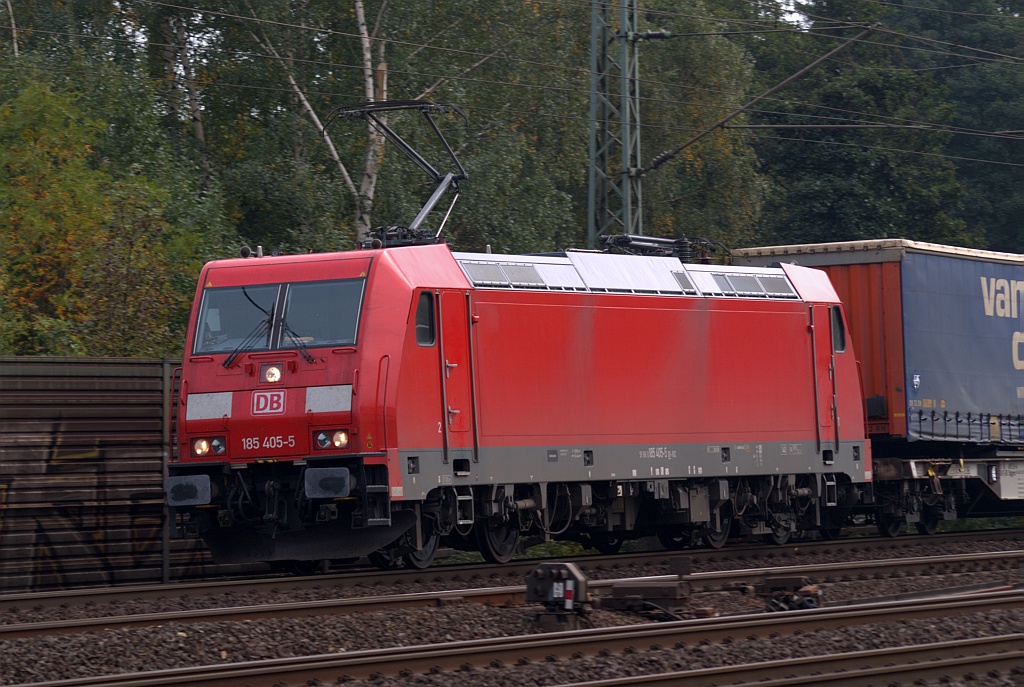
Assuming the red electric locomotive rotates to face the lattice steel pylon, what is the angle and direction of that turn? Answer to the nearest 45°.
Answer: approximately 135° to its right

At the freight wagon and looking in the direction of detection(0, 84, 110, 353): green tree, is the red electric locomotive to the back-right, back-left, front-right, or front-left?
front-left

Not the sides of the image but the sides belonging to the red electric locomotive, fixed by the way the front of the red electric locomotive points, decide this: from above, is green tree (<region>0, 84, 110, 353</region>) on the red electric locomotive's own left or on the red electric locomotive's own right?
on the red electric locomotive's own right

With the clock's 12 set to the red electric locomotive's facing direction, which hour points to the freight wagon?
The freight wagon is roughly at 6 o'clock from the red electric locomotive.

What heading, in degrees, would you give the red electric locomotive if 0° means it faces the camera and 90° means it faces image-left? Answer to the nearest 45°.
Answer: approximately 45°

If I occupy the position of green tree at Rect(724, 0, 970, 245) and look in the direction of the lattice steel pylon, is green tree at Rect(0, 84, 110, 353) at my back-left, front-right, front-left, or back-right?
front-right

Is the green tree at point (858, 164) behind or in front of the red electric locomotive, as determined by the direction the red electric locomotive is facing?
behind

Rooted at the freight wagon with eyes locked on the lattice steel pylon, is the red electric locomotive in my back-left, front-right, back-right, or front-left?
front-left
